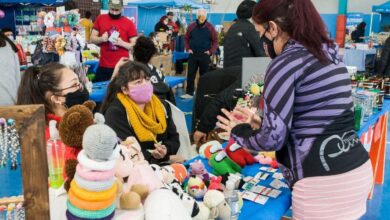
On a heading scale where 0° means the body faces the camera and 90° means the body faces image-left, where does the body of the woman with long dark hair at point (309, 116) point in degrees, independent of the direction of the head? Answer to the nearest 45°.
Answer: approximately 135°

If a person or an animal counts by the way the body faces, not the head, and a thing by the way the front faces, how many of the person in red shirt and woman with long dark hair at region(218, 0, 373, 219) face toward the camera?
1

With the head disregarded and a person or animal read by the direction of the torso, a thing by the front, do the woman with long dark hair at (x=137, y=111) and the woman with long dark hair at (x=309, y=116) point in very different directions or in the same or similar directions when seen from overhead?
very different directions

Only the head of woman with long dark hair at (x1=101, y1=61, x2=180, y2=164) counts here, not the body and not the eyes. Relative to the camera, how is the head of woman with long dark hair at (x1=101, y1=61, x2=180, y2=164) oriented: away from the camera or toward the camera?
toward the camera

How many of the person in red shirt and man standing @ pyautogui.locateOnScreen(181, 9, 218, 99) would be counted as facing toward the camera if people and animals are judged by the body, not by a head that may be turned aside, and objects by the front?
2

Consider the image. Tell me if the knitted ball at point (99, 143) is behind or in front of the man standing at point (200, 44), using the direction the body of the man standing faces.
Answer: in front

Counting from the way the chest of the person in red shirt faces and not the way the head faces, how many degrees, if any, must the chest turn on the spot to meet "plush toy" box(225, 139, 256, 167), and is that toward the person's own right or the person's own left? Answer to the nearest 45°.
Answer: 0° — they already face it

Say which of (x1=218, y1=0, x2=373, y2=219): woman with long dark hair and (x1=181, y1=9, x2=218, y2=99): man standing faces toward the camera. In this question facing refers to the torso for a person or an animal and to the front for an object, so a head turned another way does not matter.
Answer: the man standing

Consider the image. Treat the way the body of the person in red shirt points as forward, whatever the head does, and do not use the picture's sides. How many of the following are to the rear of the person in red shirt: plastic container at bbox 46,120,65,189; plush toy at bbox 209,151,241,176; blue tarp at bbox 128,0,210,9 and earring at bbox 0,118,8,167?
1

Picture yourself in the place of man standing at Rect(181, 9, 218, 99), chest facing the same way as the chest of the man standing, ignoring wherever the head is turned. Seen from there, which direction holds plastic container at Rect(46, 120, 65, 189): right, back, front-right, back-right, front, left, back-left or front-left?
front

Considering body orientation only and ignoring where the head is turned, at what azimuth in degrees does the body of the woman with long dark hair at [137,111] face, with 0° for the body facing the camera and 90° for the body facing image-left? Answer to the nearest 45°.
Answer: approximately 315°

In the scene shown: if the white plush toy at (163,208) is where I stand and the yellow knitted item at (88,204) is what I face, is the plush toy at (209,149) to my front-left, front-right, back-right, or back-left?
back-right

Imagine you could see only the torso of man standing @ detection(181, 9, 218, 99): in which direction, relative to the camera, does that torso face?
toward the camera

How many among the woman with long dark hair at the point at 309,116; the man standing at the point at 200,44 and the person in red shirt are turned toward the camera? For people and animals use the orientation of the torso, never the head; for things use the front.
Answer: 2
